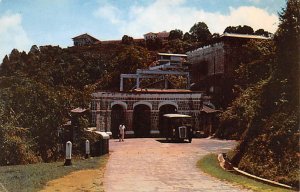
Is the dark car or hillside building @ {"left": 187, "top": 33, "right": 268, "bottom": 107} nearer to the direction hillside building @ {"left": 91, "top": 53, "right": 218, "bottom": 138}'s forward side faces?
the dark car

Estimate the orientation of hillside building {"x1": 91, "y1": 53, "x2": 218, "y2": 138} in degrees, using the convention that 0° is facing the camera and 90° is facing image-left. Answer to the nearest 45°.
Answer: approximately 0°

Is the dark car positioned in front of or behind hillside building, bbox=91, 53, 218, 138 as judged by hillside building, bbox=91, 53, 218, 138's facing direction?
in front

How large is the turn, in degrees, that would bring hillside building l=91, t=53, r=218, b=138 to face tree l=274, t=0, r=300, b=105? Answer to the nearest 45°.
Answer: approximately 45° to its left

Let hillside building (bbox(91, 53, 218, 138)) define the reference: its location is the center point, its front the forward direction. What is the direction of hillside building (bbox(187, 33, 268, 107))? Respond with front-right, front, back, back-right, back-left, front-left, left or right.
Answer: back-left

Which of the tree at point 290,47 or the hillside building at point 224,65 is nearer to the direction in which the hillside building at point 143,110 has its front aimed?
the tree
